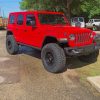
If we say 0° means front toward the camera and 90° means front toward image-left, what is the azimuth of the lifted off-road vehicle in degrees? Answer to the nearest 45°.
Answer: approximately 315°
